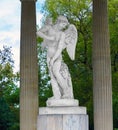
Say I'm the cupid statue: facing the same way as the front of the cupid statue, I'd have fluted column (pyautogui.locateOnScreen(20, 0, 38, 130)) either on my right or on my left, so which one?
on my right

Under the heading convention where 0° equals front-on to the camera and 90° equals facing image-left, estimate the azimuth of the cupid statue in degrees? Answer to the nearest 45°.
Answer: approximately 45°
